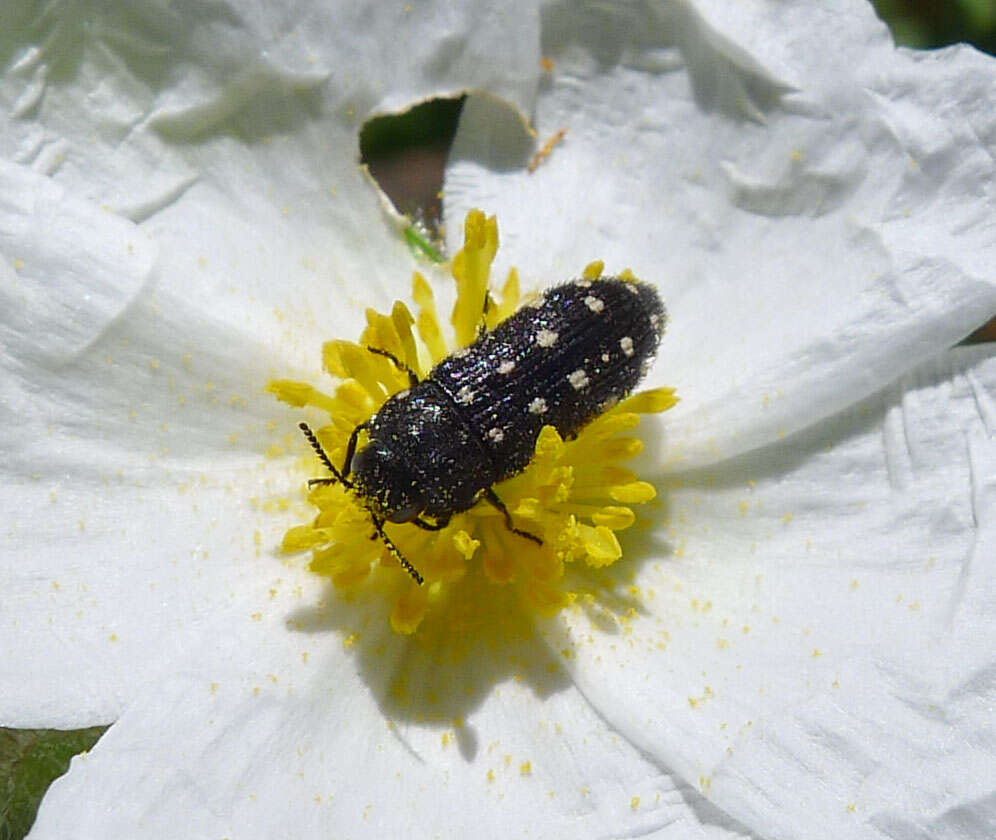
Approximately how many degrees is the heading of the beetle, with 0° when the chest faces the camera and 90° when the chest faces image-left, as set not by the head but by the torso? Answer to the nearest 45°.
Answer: approximately 45°

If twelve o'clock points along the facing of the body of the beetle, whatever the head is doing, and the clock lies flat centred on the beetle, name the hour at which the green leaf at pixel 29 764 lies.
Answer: The green leaf is roughly at 1 o'clock from the beetle.
